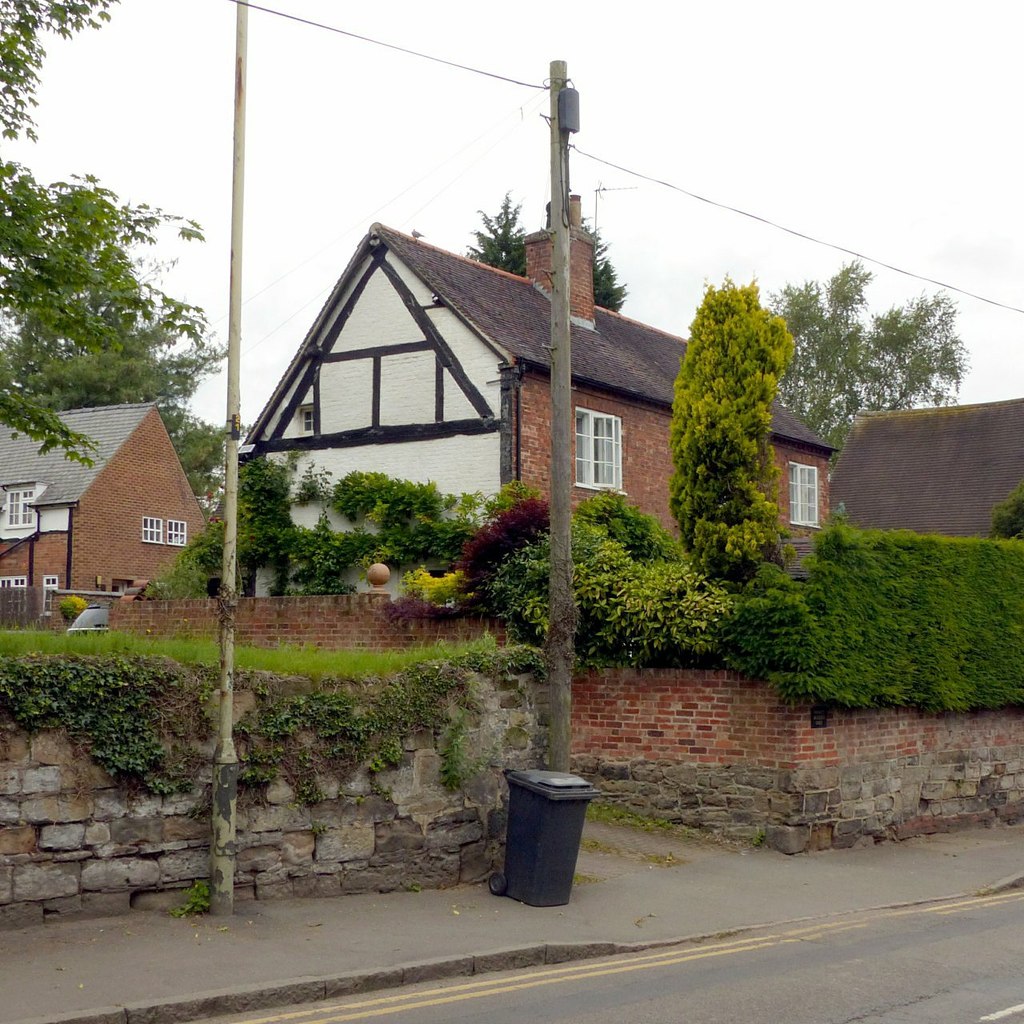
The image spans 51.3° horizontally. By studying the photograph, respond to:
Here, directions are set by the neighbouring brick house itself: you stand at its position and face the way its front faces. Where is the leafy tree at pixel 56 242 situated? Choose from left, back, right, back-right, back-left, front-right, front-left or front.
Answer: front-left

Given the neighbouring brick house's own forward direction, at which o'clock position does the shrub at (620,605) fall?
The shrub is roughly at 10 o'clock from the neighbouring brick house.

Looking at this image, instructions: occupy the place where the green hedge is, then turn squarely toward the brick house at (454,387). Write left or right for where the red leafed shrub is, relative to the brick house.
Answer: left

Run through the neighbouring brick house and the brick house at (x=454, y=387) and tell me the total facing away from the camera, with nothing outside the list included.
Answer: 0

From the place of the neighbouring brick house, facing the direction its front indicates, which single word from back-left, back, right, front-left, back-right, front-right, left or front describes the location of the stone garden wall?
front-left

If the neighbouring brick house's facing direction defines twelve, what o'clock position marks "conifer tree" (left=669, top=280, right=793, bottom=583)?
The conifer tree is roughly at 10 o'clock from the neighbouring brick house.

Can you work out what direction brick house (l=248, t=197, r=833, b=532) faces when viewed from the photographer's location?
facing the viewer and to the right of the viewer

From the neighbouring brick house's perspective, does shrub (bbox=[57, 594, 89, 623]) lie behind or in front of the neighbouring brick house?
in front

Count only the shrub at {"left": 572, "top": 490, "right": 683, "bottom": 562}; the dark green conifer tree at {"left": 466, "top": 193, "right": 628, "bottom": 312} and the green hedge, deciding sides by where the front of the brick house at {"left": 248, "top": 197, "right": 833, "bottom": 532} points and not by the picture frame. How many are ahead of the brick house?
2

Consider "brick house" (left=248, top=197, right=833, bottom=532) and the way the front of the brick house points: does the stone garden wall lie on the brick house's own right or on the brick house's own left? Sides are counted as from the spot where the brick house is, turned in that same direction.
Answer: on the brick house's own right
